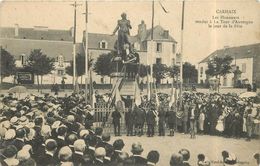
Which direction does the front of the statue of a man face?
toward the camera

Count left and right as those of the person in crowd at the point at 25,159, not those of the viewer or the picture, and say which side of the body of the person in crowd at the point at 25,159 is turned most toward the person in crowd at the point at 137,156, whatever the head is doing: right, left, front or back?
right

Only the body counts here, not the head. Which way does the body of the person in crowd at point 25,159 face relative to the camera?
away from the camera

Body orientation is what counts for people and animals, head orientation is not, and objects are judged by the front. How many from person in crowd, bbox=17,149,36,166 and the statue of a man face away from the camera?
1

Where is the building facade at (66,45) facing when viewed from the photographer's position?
facing the viewer

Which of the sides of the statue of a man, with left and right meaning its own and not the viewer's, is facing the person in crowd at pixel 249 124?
left

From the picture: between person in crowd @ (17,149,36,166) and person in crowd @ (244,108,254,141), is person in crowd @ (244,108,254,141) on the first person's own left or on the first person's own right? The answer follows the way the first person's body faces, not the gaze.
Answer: on the first person's own right

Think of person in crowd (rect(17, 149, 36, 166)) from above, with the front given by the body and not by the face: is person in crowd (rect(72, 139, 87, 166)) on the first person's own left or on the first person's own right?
on the first person's own right

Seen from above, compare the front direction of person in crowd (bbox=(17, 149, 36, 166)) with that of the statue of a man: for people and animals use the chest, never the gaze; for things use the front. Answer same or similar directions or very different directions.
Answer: very different directions
